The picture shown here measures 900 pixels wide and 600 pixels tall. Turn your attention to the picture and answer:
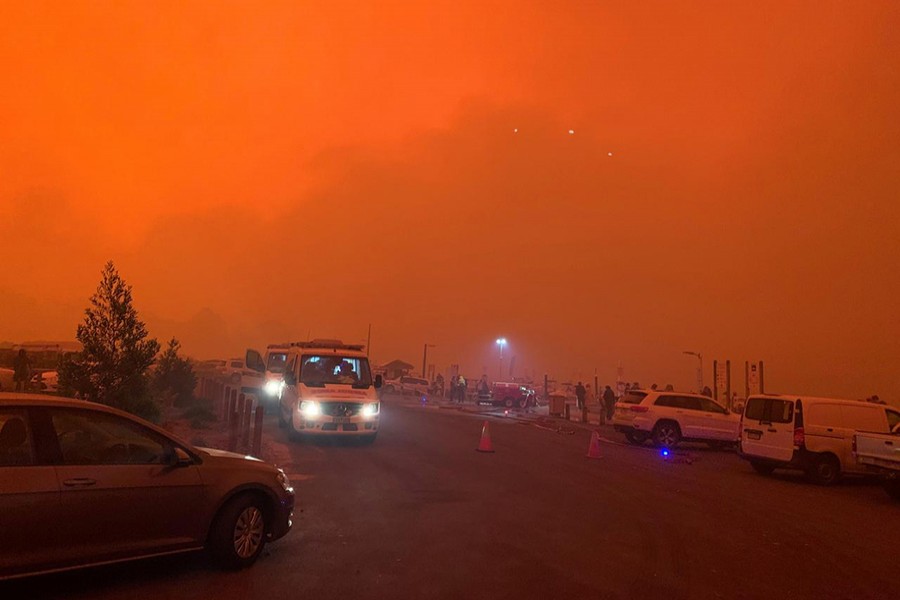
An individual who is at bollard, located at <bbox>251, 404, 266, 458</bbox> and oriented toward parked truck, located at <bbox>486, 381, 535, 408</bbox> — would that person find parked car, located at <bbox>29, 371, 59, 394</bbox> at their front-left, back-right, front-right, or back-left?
front-left

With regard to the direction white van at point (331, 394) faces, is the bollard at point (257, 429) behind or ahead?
ahead

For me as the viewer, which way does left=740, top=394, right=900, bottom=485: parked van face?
facing away from the viewer and to the right of the viewer

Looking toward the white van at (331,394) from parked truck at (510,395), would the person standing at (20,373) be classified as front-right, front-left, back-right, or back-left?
front-right

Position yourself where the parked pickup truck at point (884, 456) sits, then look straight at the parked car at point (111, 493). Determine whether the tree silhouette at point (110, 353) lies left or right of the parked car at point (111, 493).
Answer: right

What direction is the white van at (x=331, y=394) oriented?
toward the camera

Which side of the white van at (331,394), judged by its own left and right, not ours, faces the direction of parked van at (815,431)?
left

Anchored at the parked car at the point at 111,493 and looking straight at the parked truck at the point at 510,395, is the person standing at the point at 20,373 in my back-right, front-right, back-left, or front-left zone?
front-left

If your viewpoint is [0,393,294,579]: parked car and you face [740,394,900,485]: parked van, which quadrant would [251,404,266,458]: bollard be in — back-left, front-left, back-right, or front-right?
front-left
